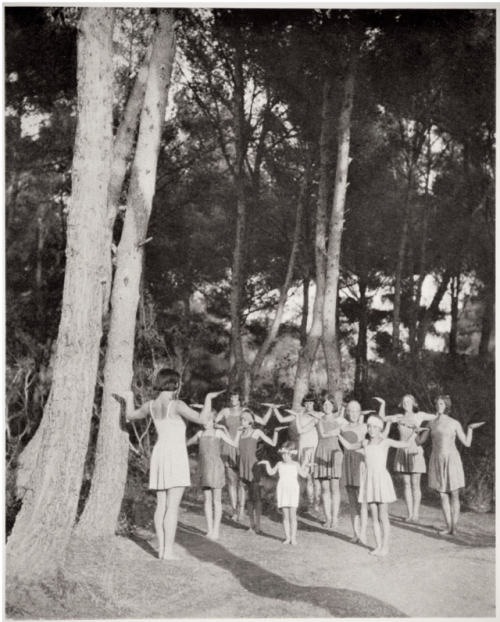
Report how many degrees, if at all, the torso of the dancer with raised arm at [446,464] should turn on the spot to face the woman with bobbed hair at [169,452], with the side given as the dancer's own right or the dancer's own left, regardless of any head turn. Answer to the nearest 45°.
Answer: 0° — they already face them

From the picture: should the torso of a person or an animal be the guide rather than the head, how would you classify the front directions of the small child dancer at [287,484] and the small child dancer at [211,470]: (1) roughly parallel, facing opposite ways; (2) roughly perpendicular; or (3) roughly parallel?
roughly parallel

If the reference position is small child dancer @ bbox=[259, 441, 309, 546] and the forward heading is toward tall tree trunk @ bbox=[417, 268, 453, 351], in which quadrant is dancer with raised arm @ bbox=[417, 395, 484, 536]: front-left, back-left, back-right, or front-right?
front-right

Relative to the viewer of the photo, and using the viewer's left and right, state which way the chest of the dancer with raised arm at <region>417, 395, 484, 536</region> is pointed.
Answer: facing the viewer and to the left of the viewer

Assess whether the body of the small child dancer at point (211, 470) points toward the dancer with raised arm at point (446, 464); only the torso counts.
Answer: no

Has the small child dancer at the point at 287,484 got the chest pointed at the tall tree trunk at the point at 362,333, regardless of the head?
no

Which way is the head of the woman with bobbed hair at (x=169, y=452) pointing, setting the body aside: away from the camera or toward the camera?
away from the camera

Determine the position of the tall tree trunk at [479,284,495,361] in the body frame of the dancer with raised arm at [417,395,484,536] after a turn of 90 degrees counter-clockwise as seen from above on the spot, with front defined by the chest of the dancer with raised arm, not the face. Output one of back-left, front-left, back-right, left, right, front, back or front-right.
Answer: back-left

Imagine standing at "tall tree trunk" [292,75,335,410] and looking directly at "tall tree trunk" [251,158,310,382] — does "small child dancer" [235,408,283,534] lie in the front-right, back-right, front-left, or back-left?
back-left
